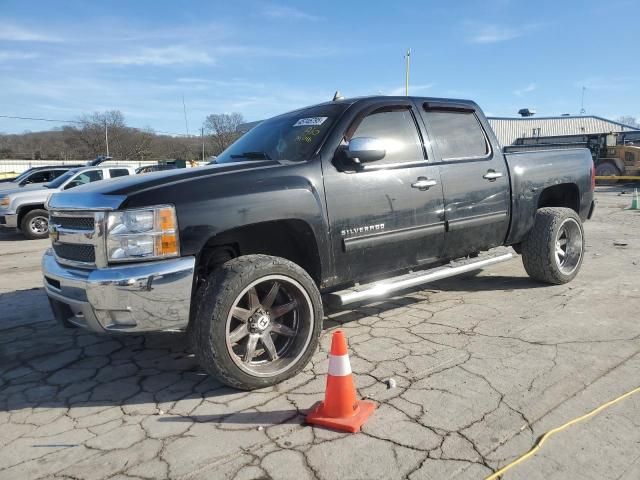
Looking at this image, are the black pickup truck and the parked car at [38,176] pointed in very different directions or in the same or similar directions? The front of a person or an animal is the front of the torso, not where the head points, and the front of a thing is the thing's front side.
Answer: same or similar directions

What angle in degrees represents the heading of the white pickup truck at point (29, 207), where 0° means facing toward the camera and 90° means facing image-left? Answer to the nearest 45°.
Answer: approximately 45°

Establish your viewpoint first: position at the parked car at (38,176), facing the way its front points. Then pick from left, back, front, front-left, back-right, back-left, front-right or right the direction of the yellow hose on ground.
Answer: front-left

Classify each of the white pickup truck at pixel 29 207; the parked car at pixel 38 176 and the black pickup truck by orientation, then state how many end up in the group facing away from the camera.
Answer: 0

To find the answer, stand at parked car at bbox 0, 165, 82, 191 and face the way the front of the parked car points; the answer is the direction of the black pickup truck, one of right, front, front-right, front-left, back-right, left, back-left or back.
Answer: front-left

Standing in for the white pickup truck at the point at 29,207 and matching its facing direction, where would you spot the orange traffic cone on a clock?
The orange traffic cone is roughly at 10 o'clock from the white pickup truck.

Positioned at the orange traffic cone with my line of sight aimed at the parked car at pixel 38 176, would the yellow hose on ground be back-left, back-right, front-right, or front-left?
back-right

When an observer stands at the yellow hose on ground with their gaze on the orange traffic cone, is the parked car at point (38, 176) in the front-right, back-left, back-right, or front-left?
front-right

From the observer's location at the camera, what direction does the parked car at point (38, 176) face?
facing the viewer and to the left of the viewer

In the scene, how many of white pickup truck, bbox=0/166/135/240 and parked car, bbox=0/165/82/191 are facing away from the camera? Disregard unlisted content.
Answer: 0

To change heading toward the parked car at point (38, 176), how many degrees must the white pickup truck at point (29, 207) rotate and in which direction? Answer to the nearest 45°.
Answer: approximately 135° to its right

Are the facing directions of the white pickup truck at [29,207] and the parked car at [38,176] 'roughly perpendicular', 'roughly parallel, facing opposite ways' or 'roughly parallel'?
roughly parallel
